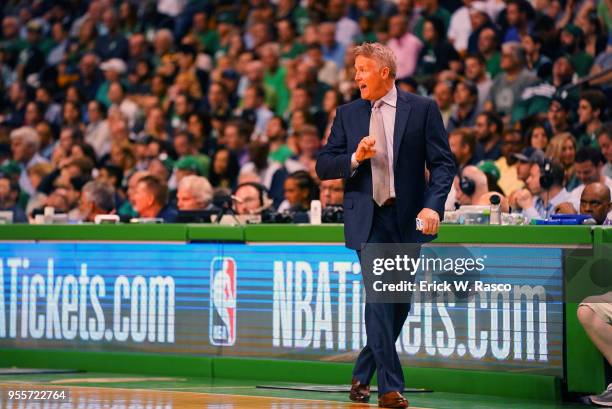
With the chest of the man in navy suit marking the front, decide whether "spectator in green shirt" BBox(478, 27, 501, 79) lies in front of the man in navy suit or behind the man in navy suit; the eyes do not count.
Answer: behind

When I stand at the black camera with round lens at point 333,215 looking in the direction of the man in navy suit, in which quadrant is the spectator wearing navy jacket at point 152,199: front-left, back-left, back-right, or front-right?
back-right

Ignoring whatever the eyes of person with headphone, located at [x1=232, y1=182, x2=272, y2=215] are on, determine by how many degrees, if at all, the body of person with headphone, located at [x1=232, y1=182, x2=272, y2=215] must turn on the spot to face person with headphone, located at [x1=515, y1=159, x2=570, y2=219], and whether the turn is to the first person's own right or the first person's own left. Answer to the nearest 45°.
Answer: approximately 135° to the first person's own left

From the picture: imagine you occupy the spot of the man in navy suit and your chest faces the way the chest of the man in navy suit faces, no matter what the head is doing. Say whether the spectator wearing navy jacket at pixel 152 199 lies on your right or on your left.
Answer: on your right

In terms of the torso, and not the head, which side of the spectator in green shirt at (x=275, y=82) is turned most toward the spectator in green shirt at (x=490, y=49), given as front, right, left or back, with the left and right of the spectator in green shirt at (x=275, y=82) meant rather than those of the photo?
left

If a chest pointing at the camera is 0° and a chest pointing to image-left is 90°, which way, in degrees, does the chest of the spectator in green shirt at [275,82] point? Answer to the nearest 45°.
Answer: approximately 45°

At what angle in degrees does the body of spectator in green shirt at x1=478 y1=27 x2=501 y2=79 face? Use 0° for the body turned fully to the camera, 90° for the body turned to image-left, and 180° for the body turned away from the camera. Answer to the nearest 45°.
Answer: approximately 45°

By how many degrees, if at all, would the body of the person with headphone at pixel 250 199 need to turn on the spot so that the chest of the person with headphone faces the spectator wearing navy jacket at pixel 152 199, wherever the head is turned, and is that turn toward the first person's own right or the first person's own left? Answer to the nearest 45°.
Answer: approximately 45° to the first person's own right

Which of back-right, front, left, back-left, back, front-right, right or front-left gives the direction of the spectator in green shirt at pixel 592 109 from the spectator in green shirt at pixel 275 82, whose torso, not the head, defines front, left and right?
left

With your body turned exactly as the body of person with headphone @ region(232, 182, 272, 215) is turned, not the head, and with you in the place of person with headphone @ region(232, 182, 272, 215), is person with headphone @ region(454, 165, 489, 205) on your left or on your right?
on your left

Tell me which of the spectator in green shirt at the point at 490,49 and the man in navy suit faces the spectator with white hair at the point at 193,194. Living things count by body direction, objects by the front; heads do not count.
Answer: the spectator in green shirt
